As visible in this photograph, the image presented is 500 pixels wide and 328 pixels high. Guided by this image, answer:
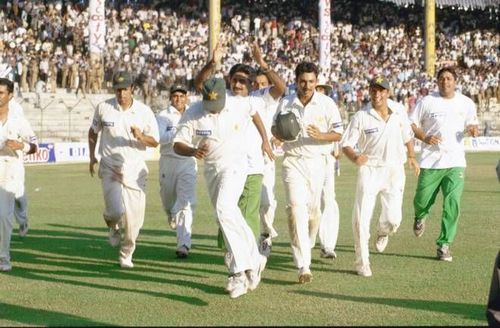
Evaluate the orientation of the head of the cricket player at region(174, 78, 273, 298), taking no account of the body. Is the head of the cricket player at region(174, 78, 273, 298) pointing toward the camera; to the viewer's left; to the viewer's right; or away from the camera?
toward the camera

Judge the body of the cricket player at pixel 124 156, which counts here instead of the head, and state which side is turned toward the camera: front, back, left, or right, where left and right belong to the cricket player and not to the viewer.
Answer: front

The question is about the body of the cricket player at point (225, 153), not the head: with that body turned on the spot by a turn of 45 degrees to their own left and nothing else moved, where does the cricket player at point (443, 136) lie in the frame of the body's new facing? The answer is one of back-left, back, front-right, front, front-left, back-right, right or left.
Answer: left

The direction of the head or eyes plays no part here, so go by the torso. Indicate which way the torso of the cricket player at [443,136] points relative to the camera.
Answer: toward the camera

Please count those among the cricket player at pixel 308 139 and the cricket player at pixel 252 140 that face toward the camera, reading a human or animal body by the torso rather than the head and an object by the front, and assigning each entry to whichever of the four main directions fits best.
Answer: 2

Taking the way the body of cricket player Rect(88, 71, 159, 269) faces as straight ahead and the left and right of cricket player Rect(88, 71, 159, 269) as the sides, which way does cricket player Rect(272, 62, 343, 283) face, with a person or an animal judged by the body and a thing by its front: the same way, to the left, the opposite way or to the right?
the same way

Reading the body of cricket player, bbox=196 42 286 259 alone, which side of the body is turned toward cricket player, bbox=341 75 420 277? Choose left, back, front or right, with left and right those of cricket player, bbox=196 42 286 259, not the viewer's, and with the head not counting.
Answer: left

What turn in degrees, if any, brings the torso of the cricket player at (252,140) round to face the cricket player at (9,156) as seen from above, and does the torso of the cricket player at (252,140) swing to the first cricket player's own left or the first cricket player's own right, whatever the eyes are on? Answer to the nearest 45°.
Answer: approximately 90° to the first cricket player's own right

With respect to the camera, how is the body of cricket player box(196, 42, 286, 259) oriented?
toward the camera

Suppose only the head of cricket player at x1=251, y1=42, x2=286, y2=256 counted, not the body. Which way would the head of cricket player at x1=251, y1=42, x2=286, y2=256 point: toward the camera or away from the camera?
toward the camera

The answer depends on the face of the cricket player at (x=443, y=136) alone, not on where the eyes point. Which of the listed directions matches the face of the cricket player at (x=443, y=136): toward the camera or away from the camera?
toward the camera

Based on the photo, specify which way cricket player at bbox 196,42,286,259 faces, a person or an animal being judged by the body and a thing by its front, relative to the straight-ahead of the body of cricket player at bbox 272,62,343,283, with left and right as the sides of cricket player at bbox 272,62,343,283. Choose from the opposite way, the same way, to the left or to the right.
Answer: the same way
